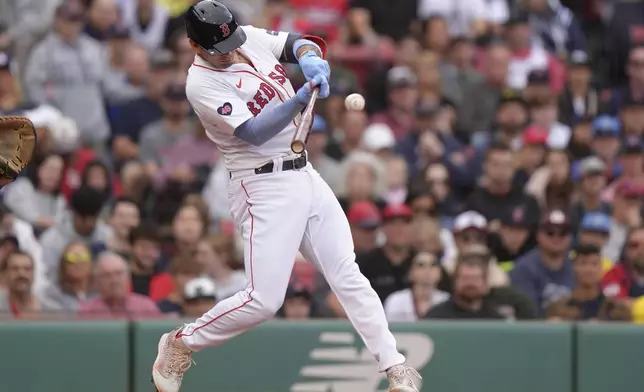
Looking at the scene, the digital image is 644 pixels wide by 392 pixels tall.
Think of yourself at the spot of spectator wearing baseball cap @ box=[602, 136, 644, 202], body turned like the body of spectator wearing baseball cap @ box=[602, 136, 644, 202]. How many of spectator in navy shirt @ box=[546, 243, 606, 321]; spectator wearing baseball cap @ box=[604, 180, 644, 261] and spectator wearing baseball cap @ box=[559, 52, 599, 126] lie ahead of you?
2

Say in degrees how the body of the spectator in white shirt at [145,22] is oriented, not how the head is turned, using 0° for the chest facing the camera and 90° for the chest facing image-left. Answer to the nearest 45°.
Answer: approximately 0°

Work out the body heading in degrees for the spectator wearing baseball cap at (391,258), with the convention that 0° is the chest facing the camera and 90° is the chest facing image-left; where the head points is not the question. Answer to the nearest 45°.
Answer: approximately 0°

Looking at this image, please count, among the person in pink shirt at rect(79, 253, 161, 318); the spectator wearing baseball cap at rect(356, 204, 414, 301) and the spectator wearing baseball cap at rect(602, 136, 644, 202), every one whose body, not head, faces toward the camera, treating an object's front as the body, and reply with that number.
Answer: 3

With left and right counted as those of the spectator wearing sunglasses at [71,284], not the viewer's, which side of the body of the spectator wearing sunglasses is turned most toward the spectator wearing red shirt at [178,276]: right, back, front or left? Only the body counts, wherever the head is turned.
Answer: left

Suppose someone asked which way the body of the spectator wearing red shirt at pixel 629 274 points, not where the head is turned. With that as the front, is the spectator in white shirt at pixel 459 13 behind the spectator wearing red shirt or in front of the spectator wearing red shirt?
behind

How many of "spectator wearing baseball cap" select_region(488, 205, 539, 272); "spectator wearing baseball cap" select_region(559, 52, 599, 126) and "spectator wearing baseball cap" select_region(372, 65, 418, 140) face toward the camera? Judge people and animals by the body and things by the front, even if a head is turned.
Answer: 3

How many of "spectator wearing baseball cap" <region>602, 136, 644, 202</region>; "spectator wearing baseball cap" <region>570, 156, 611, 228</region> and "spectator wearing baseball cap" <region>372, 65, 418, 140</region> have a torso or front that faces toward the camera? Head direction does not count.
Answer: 3
